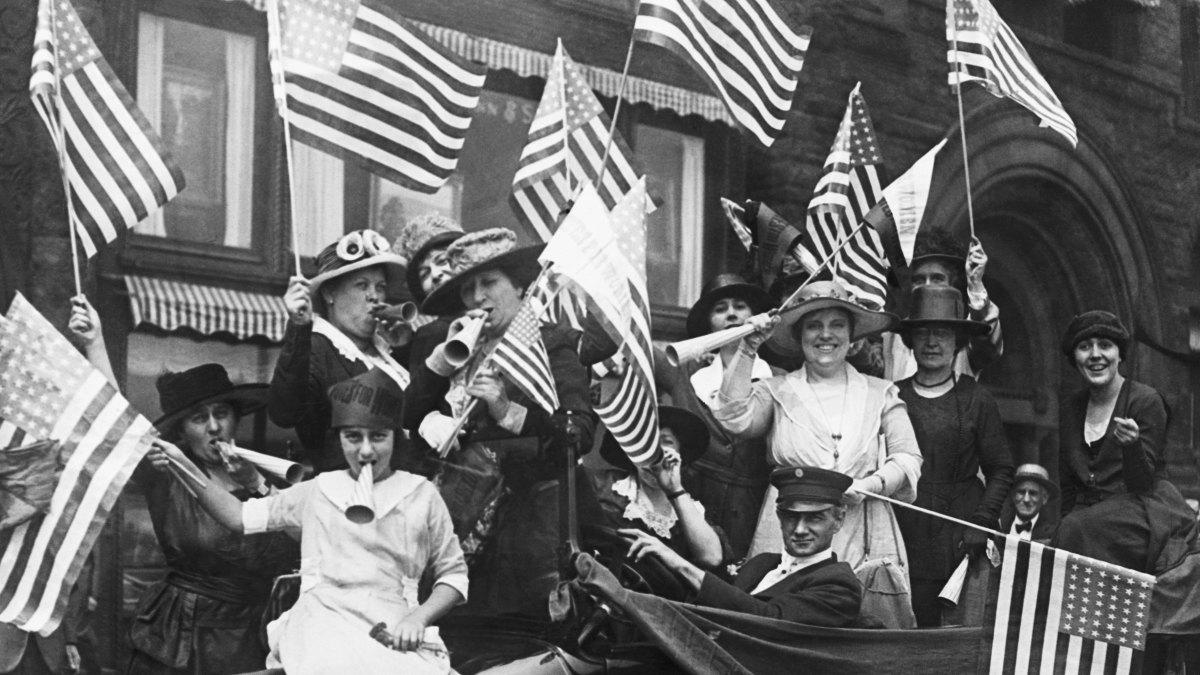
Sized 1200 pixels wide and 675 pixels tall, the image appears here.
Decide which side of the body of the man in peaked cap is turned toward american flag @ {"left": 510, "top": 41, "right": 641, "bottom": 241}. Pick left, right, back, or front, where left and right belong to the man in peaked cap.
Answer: right

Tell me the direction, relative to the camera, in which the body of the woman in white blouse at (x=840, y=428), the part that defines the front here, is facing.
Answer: toward the camera

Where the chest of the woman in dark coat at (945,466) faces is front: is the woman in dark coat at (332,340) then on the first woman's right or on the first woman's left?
on the first woman's right

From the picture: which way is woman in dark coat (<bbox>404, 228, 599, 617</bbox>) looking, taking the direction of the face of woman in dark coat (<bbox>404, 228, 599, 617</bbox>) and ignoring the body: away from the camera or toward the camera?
toward the camera

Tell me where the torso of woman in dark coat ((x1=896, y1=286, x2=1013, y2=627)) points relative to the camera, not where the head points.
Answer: toward the camera

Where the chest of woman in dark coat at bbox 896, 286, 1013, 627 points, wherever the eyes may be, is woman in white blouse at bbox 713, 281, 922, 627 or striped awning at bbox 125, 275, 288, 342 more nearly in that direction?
the woman in white blouse

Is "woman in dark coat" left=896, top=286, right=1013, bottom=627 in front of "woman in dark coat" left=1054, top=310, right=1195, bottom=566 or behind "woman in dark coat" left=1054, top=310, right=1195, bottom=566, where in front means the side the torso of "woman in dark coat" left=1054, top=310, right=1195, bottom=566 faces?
in front

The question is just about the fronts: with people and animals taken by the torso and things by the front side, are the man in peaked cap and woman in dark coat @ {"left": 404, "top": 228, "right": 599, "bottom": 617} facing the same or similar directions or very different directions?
same or similar directions

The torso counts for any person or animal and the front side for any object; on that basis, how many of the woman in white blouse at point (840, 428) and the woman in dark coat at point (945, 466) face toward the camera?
2

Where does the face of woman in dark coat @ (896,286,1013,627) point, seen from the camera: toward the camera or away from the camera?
toward the camera

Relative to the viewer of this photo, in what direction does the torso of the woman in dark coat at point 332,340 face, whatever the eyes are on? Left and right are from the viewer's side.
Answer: facing the viewer and to the right of the viewer

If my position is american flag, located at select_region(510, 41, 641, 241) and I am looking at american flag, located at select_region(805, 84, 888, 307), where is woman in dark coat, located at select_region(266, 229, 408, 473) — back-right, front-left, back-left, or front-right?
back-right

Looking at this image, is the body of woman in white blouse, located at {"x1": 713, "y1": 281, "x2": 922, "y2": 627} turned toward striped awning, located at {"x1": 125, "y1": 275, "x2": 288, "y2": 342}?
no

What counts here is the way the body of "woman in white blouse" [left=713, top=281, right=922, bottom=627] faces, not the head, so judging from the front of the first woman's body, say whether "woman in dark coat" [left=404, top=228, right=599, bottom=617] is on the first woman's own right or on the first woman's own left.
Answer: on the first woman's own right

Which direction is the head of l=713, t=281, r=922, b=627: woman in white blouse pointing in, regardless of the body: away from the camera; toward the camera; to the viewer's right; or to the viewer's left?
toward the camera
